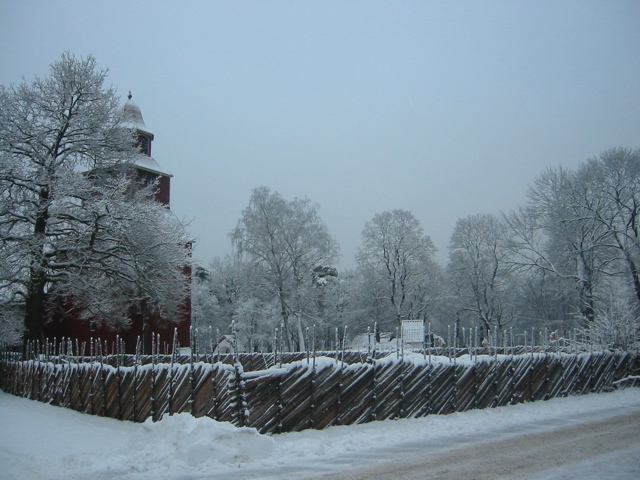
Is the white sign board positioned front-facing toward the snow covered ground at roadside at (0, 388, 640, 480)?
yes

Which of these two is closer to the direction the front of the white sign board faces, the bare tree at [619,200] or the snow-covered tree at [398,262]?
the bare tree

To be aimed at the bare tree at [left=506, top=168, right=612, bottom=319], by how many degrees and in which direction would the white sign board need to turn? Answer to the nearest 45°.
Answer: approximately 90° to its left

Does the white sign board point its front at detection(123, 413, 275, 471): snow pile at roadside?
yes

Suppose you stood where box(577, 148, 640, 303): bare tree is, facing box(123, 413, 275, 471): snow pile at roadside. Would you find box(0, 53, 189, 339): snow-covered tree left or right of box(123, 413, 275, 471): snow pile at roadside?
right

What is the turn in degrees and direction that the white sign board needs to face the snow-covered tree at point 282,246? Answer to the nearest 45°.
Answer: approximately 135° to its right

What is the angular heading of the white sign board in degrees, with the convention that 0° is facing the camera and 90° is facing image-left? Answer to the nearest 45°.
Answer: approximately 0°

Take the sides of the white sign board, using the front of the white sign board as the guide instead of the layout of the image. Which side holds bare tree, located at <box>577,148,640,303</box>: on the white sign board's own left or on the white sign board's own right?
on the white sign board's own left

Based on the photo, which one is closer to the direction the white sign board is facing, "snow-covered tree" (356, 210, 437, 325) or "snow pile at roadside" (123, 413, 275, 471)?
the snow pile at roadside

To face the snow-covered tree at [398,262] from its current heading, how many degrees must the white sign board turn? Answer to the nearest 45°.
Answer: approximately 180°

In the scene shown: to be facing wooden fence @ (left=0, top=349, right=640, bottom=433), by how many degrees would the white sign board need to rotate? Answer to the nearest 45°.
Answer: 0° — it already faces it
